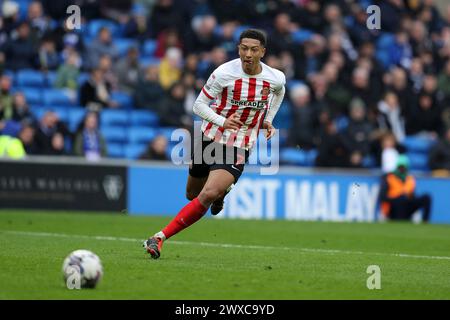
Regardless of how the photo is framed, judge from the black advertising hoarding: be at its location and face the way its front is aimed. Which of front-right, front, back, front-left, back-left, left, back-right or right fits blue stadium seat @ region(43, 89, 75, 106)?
back

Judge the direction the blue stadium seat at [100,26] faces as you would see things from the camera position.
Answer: facing the viewer

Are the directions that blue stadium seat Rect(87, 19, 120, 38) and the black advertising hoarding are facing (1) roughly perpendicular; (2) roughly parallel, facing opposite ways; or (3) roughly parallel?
roughly parallel

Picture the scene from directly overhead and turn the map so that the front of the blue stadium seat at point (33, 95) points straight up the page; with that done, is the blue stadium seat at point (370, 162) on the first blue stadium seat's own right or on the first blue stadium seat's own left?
on the first blue stadium seat's own left

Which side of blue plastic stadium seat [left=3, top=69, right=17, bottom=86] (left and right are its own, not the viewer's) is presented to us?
front

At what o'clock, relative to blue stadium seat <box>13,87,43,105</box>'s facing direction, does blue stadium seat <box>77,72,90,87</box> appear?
blue stadium seat <box>77,72,90,87</box> is roughly at 9 o'clock from blue stadium seat <box>13,87,43,105</box>.

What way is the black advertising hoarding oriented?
toward the camera
